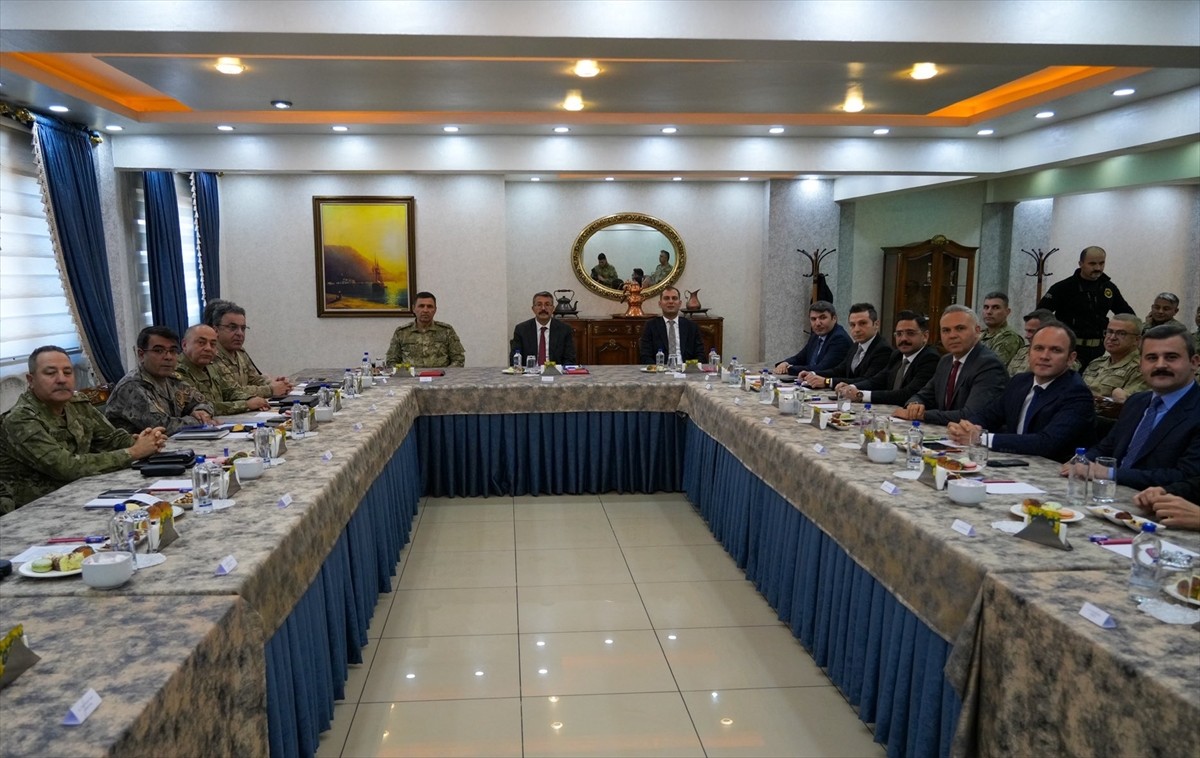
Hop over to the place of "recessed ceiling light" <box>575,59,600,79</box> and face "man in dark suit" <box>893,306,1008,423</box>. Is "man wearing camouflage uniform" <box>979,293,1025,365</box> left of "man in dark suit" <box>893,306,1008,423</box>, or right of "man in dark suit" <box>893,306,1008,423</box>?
left

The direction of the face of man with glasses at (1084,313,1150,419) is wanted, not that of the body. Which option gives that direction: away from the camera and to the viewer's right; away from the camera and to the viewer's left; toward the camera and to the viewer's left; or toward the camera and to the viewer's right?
toward the camera and to the viewer's left

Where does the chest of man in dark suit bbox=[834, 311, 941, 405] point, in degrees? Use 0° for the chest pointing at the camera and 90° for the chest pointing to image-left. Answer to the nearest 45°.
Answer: approximately 45°

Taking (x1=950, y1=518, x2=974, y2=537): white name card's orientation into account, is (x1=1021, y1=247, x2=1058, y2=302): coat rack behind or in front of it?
behind

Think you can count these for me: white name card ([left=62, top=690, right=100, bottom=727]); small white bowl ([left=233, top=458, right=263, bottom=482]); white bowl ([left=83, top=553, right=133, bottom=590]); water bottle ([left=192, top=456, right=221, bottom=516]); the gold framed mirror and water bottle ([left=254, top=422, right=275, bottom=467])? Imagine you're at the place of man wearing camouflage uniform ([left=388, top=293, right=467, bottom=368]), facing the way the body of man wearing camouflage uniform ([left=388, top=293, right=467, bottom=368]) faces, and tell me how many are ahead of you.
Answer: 5

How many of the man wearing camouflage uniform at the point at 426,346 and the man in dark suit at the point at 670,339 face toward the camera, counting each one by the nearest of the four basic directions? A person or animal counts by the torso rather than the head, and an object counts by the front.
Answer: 2

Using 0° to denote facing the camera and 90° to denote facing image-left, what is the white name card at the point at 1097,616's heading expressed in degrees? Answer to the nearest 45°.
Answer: approximately 45°

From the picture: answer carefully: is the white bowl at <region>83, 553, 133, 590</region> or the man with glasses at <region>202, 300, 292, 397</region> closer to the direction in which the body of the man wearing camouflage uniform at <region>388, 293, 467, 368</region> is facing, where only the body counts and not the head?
the white bowl

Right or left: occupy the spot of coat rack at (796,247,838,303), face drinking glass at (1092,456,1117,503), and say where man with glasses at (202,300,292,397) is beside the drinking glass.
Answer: right

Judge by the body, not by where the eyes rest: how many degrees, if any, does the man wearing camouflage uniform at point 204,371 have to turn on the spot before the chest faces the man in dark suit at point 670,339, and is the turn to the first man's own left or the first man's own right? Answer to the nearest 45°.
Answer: approximately 45° to the first man's own left

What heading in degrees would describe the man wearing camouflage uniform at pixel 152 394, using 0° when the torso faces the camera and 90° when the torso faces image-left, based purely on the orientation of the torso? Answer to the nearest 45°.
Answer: approximately 315°

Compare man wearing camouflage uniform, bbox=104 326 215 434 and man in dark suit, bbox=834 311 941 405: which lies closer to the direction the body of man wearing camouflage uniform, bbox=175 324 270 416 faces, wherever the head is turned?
the man in dark suit

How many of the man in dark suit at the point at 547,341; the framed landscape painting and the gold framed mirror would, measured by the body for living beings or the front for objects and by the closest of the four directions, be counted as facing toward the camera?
3
